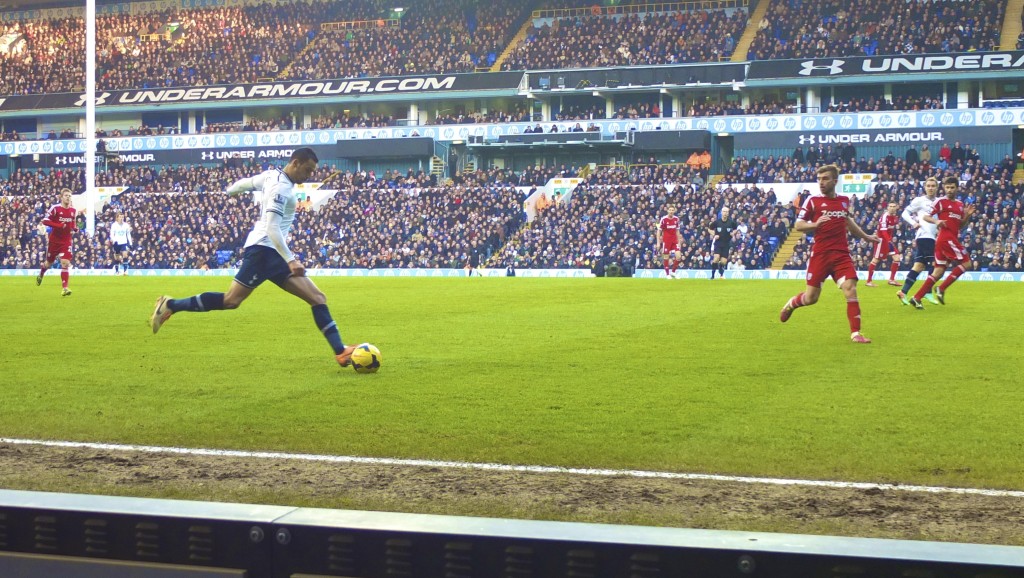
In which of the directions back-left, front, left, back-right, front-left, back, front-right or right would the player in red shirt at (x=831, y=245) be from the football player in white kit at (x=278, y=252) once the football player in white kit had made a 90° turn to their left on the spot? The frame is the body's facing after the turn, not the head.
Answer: right

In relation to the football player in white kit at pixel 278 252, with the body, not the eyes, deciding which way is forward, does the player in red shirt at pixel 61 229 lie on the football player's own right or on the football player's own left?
on the football player's own left

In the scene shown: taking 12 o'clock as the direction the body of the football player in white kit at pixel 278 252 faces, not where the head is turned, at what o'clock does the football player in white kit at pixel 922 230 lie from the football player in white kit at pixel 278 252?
the football player in white kit at pixel 922 230 is roughly at 11 o'clock from the football player in white kit at pixel 278 252.

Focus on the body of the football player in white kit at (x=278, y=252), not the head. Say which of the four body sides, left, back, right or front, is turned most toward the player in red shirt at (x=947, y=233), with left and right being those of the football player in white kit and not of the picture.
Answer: front

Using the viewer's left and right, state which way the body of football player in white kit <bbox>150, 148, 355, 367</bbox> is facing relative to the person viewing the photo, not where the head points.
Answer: facing to the right of the viewer

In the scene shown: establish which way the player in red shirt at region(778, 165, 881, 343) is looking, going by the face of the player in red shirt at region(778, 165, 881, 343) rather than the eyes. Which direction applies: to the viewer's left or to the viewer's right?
to the viewer's left
